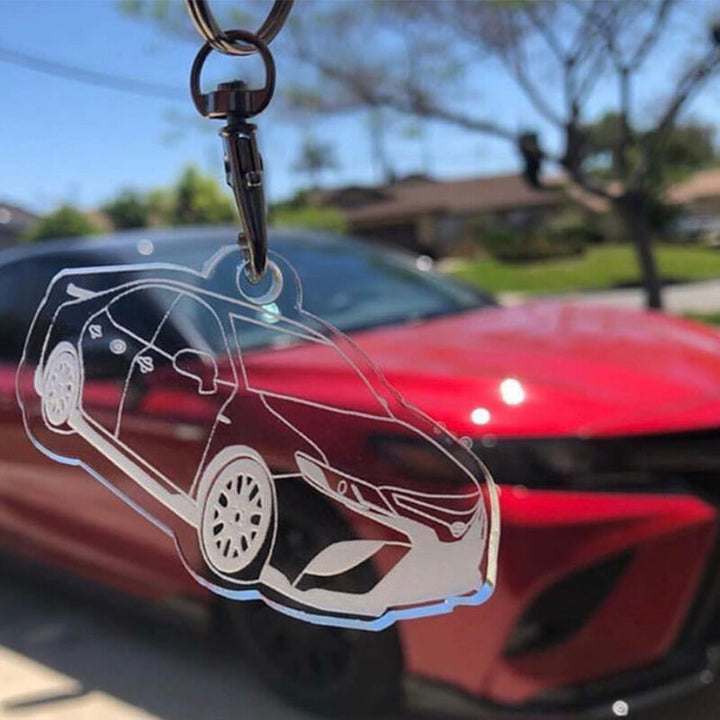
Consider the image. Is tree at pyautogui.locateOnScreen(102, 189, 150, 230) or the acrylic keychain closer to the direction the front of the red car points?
the acrylic keychain

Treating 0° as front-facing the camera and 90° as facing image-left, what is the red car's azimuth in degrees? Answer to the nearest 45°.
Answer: approximately 315°

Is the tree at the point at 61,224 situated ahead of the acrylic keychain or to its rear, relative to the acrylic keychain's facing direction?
to the rear

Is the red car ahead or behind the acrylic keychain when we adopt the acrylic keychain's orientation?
behind

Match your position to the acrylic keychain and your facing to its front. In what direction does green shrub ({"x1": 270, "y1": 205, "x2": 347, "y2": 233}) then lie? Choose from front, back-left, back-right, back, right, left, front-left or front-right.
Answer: back

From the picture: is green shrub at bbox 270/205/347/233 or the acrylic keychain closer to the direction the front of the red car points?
the acrylic keychain
